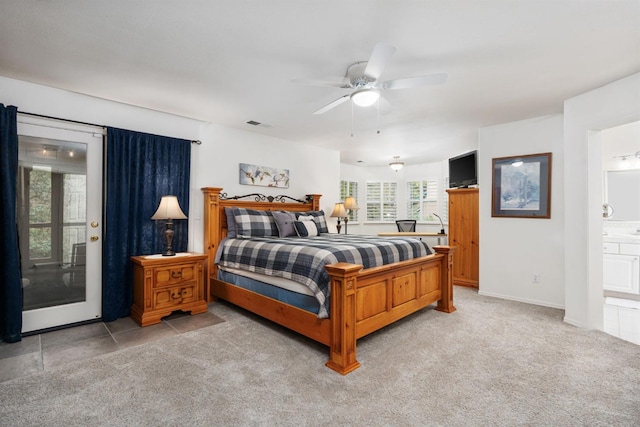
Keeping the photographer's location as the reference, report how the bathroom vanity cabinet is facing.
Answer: facing the viewer and to the left of the viewer

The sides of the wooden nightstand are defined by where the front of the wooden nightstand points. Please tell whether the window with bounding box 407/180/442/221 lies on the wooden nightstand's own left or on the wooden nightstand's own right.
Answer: on the wooden nightstand's own left

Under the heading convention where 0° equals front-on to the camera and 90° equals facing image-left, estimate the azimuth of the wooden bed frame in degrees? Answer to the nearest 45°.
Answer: approximately 315°

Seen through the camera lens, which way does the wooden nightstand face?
facing the viewer and to the right of the viewer

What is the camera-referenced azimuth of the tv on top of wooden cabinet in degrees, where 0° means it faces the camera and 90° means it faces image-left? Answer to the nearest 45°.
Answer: approximately 45°

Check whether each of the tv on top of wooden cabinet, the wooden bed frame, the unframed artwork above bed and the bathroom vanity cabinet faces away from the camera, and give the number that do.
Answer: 0

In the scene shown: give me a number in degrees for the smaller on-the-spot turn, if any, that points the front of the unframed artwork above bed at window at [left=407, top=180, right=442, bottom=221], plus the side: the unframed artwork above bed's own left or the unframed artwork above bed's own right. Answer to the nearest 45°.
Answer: approximately 90° to the unframed artwork above bed's own left

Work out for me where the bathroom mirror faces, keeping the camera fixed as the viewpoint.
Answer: facing the viewer

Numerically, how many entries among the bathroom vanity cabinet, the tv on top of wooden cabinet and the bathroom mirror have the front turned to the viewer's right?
0
